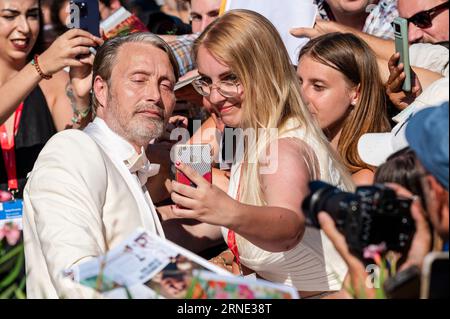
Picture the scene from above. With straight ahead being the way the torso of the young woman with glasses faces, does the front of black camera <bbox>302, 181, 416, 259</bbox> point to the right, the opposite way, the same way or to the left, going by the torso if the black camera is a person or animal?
to the right

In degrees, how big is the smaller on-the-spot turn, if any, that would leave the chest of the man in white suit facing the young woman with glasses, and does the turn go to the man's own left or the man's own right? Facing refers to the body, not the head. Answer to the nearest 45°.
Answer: approximately 45° to the man's own left

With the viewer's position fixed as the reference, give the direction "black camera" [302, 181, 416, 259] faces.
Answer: facing away from the viewer and to the left of the viewer

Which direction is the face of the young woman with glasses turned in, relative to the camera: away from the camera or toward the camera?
toward the camera

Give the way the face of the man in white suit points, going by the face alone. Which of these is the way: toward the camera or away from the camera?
toward the camera

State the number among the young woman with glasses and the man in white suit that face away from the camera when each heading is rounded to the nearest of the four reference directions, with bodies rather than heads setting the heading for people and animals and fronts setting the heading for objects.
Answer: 0

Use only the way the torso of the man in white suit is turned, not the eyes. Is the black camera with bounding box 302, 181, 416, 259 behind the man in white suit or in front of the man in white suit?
in front

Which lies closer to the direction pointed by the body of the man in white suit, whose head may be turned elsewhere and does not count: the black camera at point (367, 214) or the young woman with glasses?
the black camera

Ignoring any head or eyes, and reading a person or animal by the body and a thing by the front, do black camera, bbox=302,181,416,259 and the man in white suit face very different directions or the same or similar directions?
very different directions

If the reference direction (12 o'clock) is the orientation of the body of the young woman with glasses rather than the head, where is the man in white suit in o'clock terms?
The man in white suit is roughly at 1 o'clock from the young woman with glasses.

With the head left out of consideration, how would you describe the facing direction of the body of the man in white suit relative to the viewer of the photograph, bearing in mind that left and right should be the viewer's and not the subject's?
facing the viewer and to the right of the viewer

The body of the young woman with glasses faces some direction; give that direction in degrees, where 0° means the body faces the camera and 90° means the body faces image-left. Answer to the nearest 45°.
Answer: approximately 45°

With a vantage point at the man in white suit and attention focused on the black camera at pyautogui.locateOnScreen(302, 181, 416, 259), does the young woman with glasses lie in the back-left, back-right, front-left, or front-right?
front-left
